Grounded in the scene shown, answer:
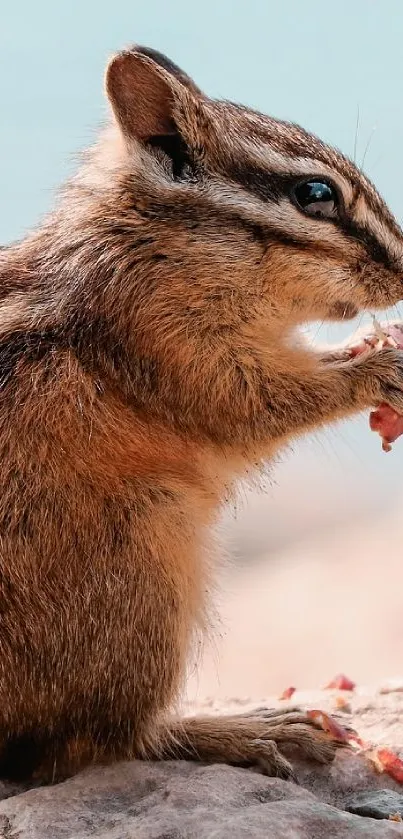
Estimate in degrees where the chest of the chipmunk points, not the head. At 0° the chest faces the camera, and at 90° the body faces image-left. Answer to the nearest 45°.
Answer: approximately 270°

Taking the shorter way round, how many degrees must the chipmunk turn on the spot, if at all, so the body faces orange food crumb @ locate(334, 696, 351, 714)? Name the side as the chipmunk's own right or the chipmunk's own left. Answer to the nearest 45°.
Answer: approximately 45° to the chipmunk's own left
